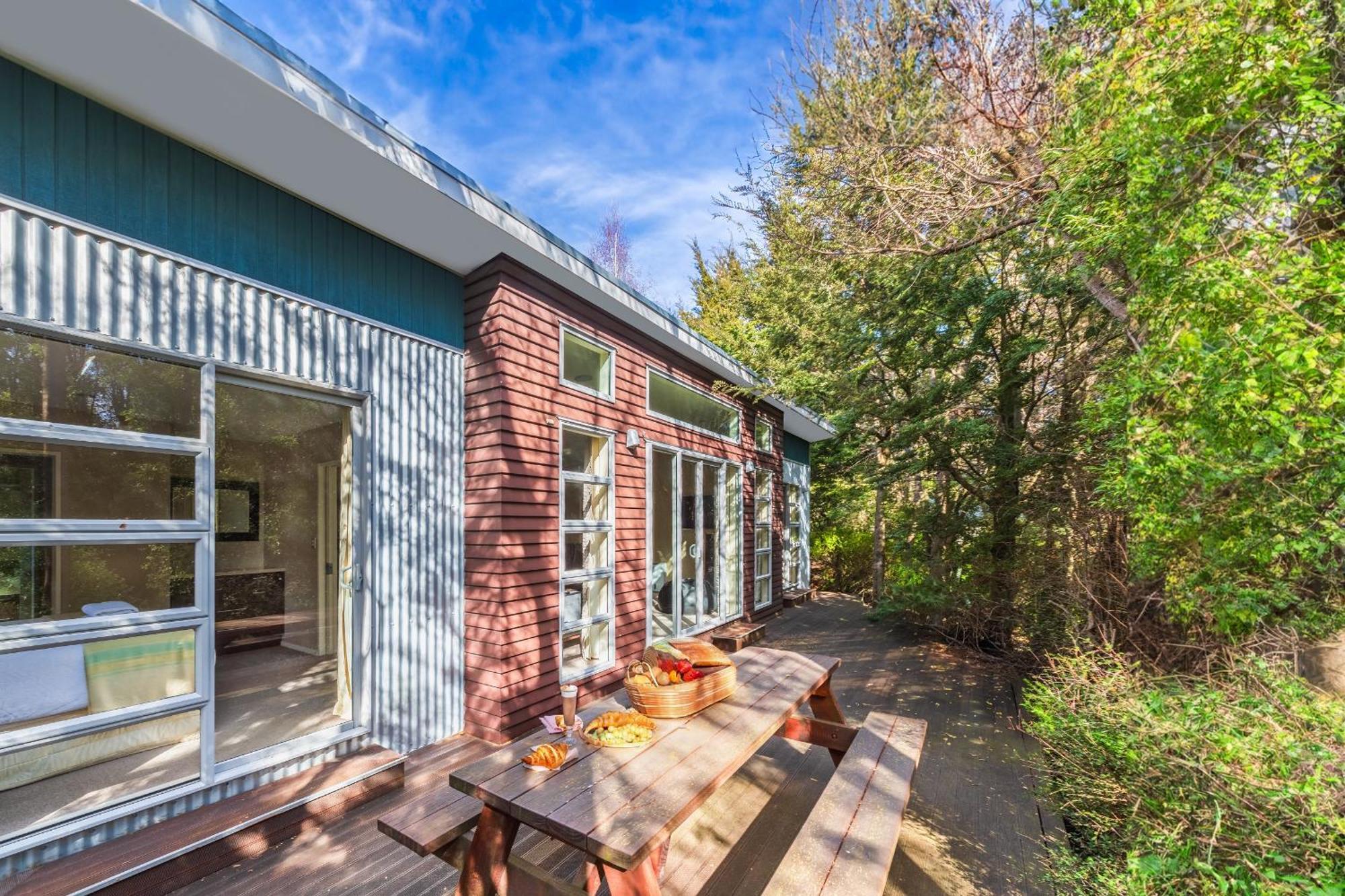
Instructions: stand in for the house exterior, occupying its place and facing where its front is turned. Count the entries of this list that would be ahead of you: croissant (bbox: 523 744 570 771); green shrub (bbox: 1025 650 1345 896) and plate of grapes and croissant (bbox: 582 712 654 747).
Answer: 3

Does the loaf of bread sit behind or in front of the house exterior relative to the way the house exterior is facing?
in front

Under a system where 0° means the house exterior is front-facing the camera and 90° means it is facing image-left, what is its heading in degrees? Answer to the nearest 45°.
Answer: approximately 315°

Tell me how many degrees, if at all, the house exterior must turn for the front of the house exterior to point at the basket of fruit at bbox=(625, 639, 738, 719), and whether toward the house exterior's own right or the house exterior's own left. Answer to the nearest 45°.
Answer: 0° — it already faces it

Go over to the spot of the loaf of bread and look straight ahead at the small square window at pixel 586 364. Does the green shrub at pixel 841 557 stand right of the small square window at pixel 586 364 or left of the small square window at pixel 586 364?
right

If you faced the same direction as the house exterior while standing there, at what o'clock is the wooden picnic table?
The wooden picnic table is roughly at 12 o'clock from the house exterior.

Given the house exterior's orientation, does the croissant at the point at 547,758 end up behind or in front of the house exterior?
in front

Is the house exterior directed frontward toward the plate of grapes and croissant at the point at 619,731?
yes

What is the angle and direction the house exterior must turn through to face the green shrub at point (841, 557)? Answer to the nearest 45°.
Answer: approximately 90° to its left
